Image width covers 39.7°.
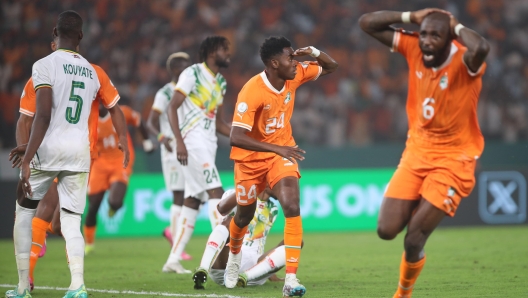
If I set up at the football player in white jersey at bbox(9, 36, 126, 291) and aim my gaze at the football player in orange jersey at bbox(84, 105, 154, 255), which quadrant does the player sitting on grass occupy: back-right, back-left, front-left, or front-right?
front-right

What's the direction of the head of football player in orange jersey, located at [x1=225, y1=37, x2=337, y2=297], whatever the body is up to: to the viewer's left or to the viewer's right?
to the viewer's right

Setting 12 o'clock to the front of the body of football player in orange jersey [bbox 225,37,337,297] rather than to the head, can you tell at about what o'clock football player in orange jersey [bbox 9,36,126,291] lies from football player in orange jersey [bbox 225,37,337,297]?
football player in orange jersey [bbox 9,36,126,291] is roughly at 4 o'clock from football player in orange jersey [bbox 225,37,337,297].

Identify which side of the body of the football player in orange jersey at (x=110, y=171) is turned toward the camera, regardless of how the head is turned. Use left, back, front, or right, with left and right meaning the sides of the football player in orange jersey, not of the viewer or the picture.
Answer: front

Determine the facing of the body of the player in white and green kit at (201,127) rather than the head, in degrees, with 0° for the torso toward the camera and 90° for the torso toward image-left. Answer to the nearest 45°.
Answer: approximately 315°

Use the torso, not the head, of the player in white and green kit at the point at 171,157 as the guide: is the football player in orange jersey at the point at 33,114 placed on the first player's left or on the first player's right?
on the first player's right

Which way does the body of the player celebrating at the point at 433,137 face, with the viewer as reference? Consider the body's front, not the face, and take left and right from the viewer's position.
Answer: facing the viewer and to the left of the viewer

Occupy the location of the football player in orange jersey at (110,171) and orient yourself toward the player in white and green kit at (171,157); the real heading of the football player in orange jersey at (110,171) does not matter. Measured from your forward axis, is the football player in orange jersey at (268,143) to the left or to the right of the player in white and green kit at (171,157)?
right

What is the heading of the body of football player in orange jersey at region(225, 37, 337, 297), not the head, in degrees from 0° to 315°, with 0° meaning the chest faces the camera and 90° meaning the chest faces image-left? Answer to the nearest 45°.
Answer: approximately 315°
